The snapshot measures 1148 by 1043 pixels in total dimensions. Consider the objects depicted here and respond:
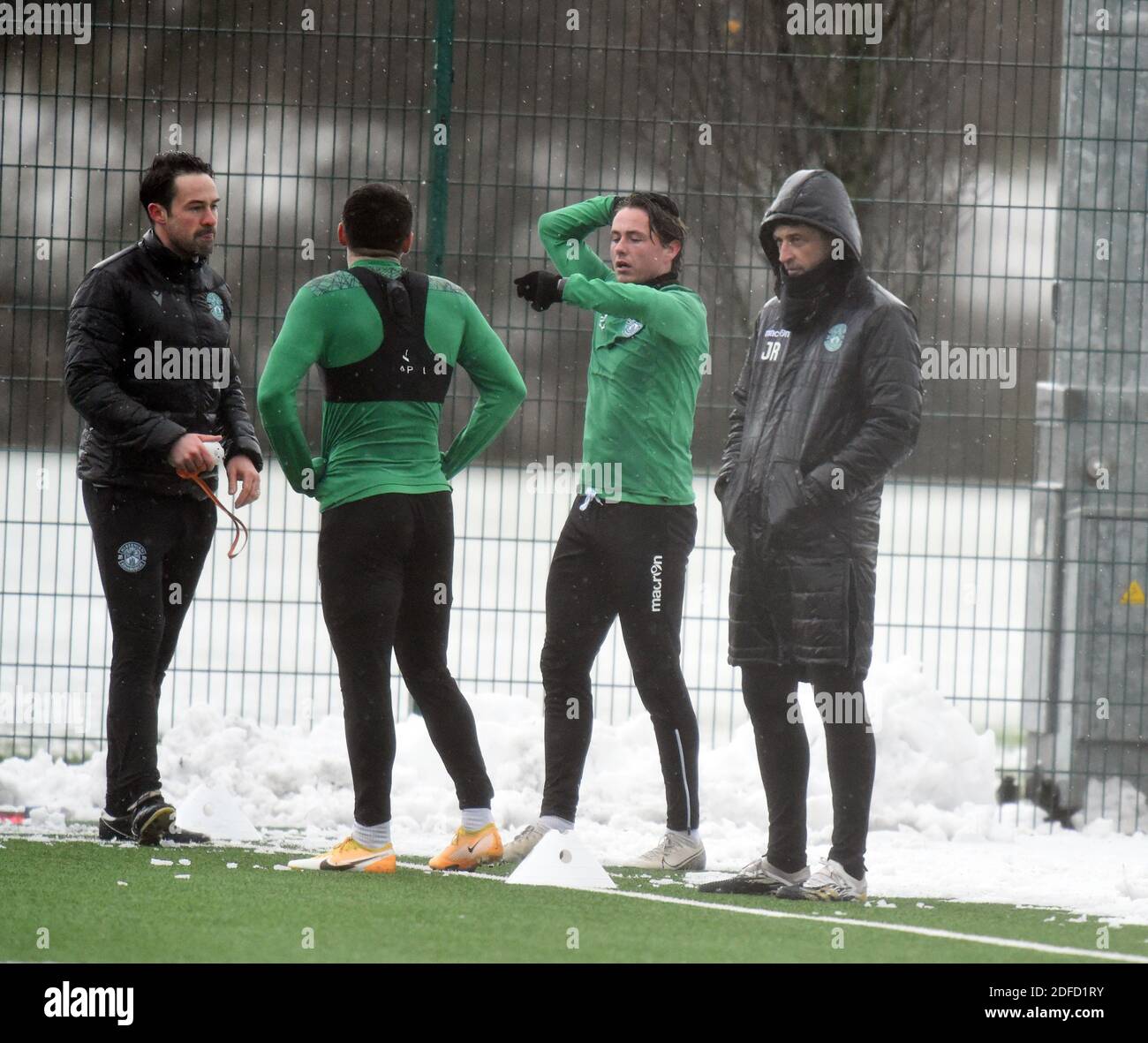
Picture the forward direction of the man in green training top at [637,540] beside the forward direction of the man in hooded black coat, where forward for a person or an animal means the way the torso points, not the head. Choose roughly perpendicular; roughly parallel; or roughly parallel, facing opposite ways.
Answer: roughly parallel

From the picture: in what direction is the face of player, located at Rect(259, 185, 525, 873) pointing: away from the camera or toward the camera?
away from the camera

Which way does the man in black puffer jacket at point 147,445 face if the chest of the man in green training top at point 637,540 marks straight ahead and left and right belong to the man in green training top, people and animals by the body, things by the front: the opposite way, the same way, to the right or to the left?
to the left

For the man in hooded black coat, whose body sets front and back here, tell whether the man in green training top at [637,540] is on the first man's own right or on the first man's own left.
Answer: on the first man's own right

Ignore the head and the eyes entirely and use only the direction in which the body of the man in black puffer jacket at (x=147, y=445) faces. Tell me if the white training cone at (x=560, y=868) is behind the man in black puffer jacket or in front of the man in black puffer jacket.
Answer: in front

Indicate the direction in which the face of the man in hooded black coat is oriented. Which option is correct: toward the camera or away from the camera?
toward the camera

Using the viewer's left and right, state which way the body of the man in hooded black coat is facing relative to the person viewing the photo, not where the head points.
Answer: facing the viewer and to the left of the viewer

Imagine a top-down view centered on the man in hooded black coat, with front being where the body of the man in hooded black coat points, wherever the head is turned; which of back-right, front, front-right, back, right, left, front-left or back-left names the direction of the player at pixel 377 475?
front-right

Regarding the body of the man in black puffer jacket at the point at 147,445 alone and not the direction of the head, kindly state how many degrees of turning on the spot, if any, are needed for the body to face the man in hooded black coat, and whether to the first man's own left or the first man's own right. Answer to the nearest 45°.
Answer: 0° — they already face them

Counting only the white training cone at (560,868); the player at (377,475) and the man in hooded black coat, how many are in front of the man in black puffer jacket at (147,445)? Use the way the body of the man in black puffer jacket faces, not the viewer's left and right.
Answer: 3

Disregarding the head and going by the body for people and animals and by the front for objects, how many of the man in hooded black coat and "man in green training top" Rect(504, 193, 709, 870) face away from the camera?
0

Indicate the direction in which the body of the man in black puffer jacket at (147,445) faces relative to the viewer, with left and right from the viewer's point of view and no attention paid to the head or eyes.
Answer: facing the viewer and to the right of the viewer
